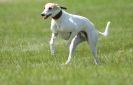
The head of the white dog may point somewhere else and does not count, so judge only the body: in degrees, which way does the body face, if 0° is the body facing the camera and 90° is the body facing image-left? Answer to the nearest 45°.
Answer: approximately 90°
